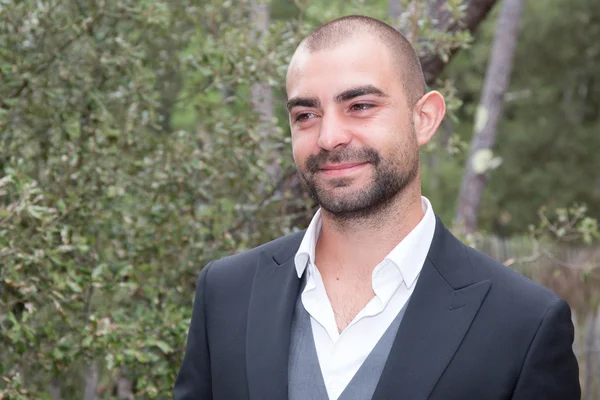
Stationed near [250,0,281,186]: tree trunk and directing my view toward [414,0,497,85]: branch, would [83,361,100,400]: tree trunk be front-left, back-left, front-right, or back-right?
back-right

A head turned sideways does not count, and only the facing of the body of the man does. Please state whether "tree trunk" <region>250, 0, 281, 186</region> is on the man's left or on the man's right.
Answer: on the man's right

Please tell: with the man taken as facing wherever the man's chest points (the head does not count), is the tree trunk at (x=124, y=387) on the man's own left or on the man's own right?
on the man's own right

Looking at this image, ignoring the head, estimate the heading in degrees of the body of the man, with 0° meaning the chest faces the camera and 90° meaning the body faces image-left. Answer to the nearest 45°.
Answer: approximately 45°

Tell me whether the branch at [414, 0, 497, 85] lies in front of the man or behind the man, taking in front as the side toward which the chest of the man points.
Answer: behind

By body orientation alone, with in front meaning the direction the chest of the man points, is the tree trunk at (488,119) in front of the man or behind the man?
behind

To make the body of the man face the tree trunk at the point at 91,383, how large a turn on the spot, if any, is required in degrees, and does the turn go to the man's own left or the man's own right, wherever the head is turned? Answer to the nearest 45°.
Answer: approximately 90° to the man's own right
